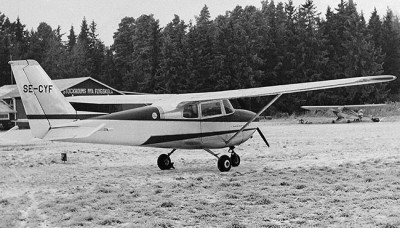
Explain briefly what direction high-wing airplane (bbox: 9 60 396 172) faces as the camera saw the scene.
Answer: facing away from the viewer and to the right of the viewer
